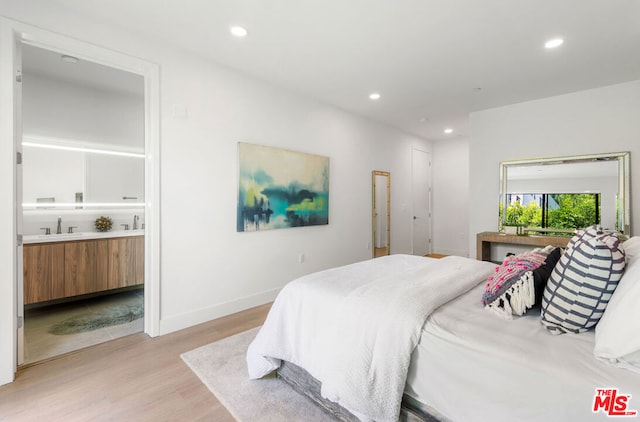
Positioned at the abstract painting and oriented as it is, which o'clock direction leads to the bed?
The bed is roughly at 1 o'clock from the abstract painting.

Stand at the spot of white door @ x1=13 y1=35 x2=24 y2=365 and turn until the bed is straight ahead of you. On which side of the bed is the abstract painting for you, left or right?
left

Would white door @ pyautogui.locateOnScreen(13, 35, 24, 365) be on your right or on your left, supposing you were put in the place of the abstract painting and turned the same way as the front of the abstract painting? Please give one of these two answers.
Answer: on your right

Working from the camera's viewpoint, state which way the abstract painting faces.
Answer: facing the viewer and to the right of the viewer

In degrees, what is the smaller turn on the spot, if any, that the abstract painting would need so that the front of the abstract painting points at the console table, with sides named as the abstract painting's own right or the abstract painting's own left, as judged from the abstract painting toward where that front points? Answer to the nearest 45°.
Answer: approximately 45° to the abstract painting's own left

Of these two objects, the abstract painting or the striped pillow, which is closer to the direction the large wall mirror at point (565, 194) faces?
the striped pillow

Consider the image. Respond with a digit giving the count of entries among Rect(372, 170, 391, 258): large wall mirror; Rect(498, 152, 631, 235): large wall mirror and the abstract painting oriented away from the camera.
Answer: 0

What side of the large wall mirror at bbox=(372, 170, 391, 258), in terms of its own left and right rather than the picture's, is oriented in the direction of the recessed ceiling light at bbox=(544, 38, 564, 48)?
front

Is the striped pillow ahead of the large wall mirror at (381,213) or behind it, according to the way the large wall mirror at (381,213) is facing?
ahead

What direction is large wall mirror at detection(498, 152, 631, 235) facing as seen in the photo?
toward the camera

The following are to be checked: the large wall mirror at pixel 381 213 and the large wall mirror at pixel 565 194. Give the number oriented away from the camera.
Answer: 0
